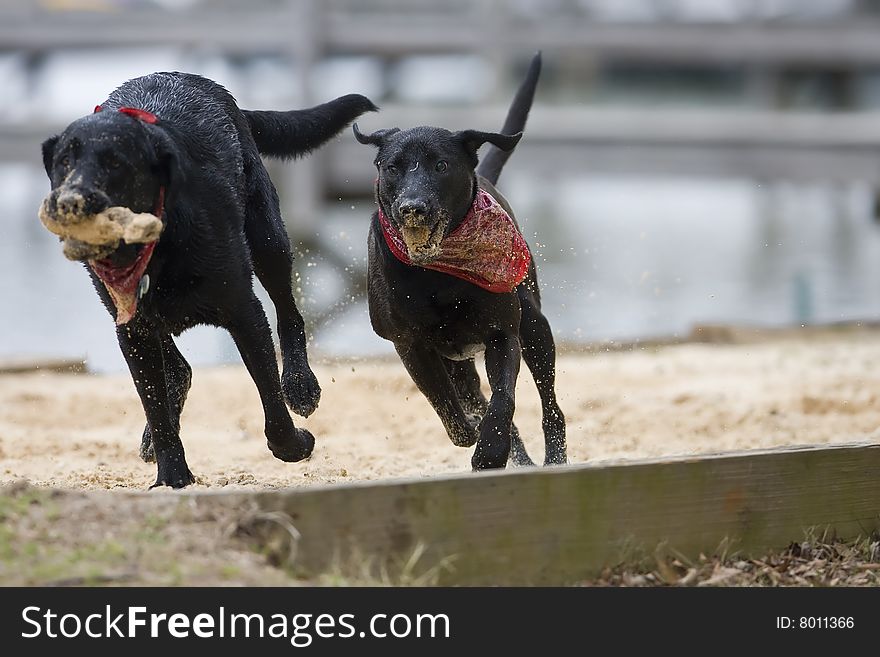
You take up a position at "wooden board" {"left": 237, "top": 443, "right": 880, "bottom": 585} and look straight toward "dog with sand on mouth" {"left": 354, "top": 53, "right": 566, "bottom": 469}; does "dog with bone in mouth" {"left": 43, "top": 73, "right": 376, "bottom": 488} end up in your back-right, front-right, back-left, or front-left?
front-left

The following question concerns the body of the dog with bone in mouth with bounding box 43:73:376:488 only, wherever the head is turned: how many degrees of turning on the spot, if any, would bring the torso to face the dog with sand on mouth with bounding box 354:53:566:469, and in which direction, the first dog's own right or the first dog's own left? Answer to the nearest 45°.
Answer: approximately 135° to the first dog's own left

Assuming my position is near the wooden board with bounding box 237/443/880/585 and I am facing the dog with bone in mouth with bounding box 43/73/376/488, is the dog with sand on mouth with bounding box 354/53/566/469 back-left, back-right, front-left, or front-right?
front-right

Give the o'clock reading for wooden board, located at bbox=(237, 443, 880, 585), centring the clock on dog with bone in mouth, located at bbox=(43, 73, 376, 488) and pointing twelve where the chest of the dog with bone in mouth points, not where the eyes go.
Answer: The wooden board is roughly at 9 o'clock from the dog with bone in mouth.

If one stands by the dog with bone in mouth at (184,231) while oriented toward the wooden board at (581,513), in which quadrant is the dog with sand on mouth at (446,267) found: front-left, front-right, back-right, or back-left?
front-left

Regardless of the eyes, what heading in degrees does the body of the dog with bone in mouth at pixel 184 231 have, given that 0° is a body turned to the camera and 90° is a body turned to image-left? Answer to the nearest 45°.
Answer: approximately 45°

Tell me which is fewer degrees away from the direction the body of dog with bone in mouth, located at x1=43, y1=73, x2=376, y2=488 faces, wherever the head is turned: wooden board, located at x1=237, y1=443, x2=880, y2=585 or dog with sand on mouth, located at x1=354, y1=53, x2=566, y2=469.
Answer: the wooden board
